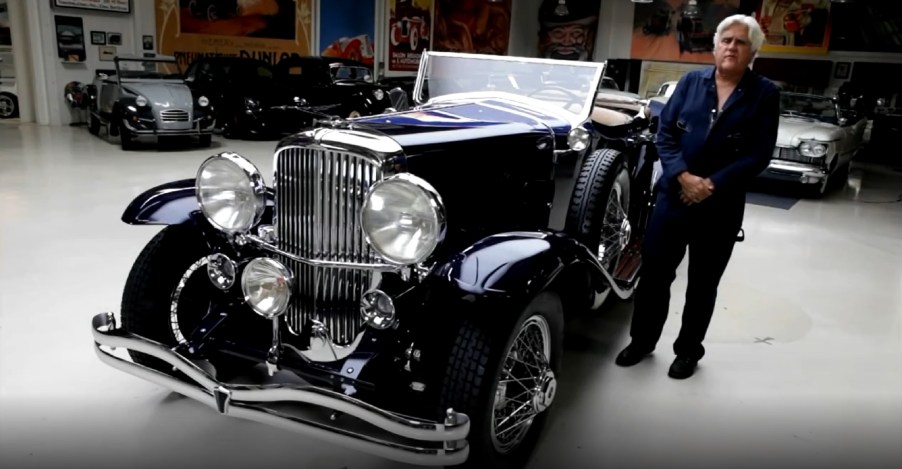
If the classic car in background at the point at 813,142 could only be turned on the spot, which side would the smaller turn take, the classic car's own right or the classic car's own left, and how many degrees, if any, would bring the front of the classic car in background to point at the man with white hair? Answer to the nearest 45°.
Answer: approximately 45° to the classic car's own left

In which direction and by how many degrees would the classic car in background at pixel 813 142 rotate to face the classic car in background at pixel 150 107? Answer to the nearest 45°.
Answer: approximately 45° to its right

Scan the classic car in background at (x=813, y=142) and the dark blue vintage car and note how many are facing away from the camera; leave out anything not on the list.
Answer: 0

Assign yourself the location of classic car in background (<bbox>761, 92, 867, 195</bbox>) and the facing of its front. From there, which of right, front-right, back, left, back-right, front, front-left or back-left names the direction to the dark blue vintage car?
front-left

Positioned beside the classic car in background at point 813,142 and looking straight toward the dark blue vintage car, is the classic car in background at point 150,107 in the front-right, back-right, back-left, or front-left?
front-right

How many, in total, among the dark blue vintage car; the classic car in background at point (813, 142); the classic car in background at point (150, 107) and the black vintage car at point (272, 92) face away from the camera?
0

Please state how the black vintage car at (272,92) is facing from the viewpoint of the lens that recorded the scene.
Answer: facing the viewer and to the right of the viewer

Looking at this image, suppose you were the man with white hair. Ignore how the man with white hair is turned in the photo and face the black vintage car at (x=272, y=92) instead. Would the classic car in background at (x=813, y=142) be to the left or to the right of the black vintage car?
right

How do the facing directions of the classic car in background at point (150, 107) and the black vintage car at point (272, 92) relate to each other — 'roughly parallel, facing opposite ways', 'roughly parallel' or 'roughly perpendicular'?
roughly parallel

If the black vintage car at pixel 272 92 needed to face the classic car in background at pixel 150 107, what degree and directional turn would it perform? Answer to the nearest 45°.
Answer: approximately 90° to its right

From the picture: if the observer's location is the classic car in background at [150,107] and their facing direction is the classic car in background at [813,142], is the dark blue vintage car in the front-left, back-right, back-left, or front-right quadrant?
front-right

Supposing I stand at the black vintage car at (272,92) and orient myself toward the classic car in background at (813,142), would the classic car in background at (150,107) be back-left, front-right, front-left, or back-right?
back-right

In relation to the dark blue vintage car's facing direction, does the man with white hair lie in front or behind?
behind

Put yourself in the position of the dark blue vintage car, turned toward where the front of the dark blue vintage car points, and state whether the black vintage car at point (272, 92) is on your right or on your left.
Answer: on your right
